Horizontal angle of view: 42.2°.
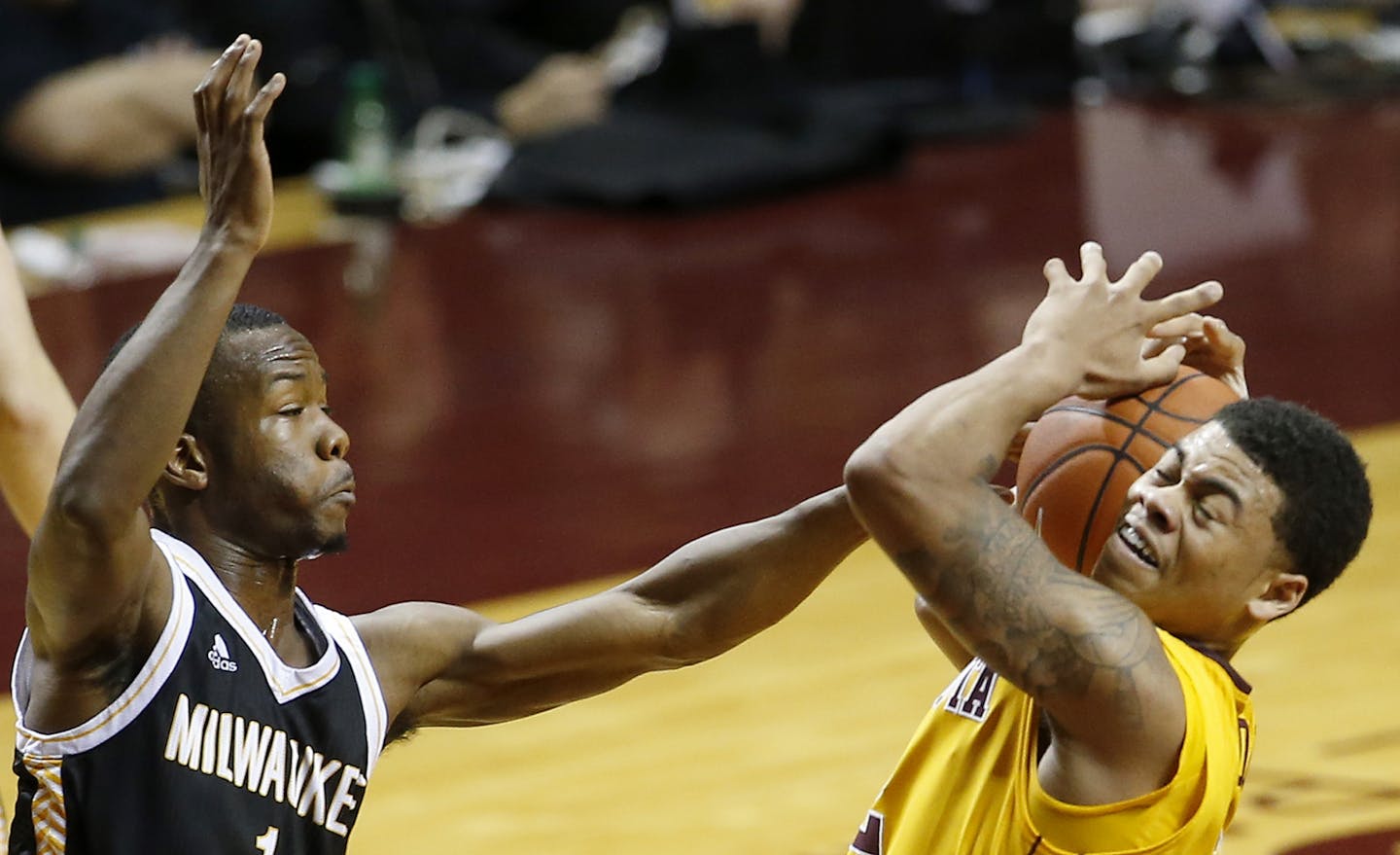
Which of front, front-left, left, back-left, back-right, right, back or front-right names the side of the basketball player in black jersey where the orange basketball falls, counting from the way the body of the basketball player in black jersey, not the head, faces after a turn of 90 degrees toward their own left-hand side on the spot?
front-right

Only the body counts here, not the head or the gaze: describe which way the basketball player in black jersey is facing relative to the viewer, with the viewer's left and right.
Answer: facing the viewer and to the right of the viewer

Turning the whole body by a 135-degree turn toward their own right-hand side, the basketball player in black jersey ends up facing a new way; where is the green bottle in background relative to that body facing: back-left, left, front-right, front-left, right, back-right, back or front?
right

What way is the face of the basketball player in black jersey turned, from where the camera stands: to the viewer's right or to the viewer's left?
to the viewer's right
